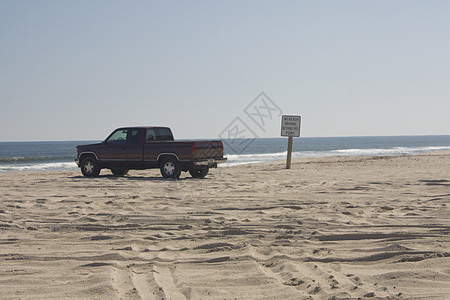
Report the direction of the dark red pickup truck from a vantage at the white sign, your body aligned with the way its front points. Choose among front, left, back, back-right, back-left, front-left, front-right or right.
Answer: front-right

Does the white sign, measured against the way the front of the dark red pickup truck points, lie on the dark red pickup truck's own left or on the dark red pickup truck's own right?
on the dark red pickup truck's own right

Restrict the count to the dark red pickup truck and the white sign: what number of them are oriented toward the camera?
1

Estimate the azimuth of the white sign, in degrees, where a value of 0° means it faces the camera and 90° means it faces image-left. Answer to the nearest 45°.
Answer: approximately 0°

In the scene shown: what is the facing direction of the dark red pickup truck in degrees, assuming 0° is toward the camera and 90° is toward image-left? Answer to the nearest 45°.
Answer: approximately 135°
